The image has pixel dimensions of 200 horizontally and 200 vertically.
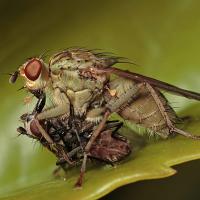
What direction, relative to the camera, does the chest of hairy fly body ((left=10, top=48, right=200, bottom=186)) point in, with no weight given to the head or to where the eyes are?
to the viewer's left
